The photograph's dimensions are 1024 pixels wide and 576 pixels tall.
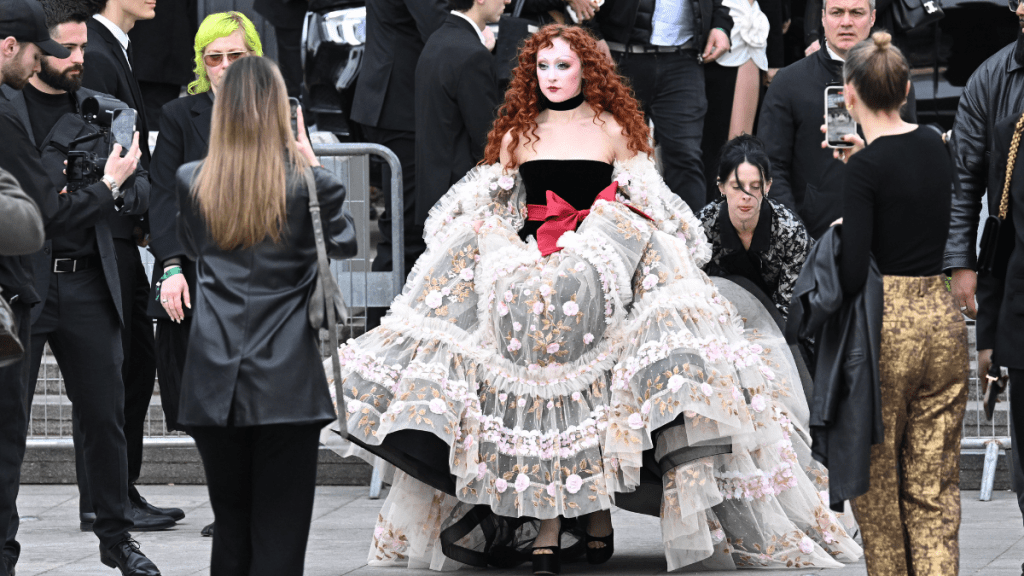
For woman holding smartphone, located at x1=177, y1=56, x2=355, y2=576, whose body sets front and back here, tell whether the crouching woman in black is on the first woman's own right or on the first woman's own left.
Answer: on the first woman's own right

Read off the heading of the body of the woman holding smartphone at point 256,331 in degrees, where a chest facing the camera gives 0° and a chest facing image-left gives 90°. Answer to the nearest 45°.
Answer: approximately 180°

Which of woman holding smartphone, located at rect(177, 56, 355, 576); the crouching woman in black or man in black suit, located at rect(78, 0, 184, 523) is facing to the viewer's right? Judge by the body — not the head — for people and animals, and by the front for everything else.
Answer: the man in black suit

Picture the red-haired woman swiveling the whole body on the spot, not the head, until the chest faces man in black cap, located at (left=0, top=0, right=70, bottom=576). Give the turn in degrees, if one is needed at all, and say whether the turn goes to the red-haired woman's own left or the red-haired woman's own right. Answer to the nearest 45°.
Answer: approximately 45° to the red-haired woman's own right

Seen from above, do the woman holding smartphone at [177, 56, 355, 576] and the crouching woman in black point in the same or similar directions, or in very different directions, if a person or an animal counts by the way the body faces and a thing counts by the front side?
very different directions

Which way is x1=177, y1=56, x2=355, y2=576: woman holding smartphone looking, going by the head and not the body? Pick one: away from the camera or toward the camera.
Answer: away from the camera

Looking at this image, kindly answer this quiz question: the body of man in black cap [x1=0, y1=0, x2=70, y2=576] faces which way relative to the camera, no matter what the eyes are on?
to the viewer's right
